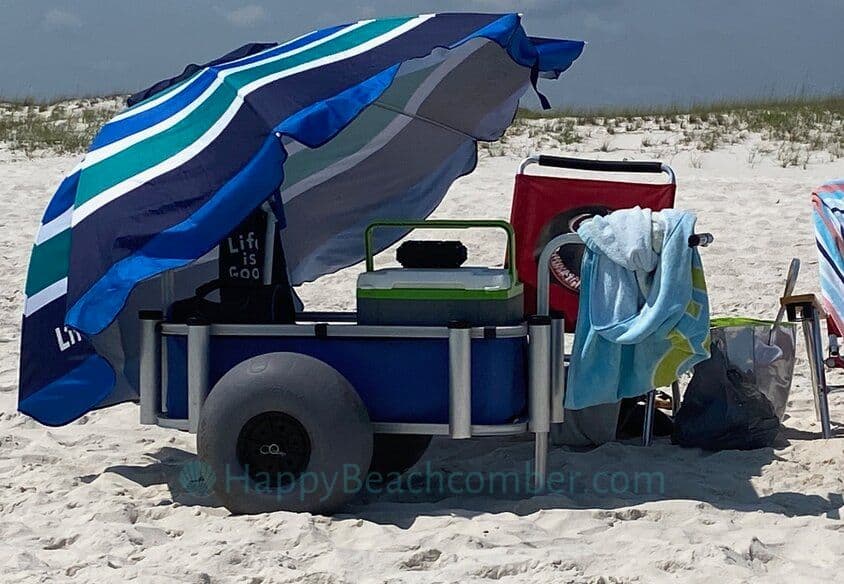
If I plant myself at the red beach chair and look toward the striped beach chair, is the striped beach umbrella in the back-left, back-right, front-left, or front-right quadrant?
back-right

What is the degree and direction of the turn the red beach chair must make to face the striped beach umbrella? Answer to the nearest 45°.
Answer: approximately 45° to its right

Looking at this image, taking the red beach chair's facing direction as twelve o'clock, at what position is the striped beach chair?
The striped beach chair is roughly at 9 o'clock from the red beach chair.

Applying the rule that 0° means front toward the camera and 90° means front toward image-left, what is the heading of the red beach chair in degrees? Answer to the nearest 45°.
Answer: approximately 0°
